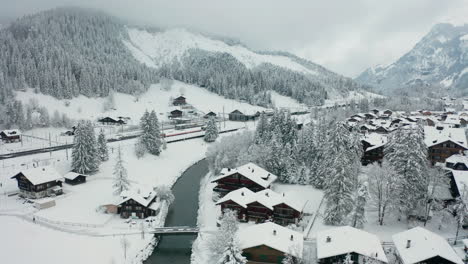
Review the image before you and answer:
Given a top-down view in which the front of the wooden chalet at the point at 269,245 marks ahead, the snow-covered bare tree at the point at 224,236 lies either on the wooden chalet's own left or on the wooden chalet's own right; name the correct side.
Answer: on the wooden chalet's own right

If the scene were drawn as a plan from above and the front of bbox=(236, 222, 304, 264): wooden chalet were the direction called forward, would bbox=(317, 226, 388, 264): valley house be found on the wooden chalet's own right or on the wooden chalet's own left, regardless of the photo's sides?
on the wooden chalet's own left
